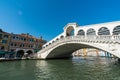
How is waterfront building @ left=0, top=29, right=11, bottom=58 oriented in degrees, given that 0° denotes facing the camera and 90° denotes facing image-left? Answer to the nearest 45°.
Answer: approximately 315°

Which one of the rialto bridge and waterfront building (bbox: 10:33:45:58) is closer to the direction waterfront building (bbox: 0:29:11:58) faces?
the rialto bridge

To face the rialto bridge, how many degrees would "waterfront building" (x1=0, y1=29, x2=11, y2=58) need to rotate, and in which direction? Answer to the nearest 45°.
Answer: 0° — it already faces it

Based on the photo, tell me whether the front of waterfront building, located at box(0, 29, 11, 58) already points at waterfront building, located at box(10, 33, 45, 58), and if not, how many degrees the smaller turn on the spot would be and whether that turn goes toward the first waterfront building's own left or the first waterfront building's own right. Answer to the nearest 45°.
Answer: approximately 90° to the first waterfront building's own left
